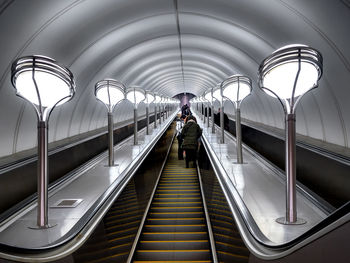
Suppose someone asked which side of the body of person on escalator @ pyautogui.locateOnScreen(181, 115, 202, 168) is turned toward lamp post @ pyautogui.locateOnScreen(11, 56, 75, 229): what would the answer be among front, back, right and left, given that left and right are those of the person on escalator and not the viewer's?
back

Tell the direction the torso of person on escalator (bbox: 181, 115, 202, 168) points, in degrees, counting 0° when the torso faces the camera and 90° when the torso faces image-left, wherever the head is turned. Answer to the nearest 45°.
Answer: approximately 180°

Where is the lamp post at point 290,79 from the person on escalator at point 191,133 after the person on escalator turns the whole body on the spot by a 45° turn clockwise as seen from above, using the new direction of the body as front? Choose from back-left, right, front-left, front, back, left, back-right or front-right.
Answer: back-right
